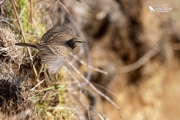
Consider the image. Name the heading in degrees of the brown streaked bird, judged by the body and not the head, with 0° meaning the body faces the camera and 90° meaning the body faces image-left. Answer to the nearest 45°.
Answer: approximately 270°
